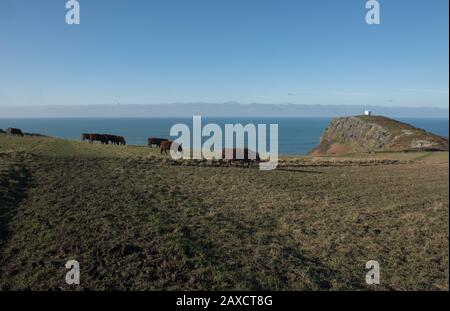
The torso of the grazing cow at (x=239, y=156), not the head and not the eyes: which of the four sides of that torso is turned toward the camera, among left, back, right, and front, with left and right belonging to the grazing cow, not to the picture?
right
